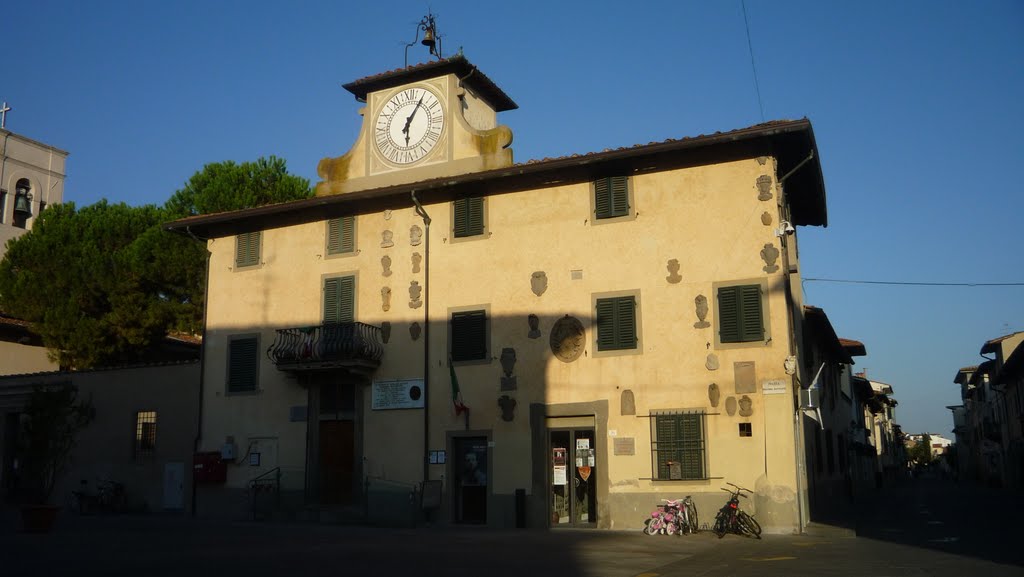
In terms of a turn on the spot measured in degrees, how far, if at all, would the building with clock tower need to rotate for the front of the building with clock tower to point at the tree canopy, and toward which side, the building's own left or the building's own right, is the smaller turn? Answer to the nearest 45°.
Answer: approximately 90° to the building's own right

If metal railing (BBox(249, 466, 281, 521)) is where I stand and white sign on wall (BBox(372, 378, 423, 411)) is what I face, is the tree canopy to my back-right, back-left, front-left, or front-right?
back-left
